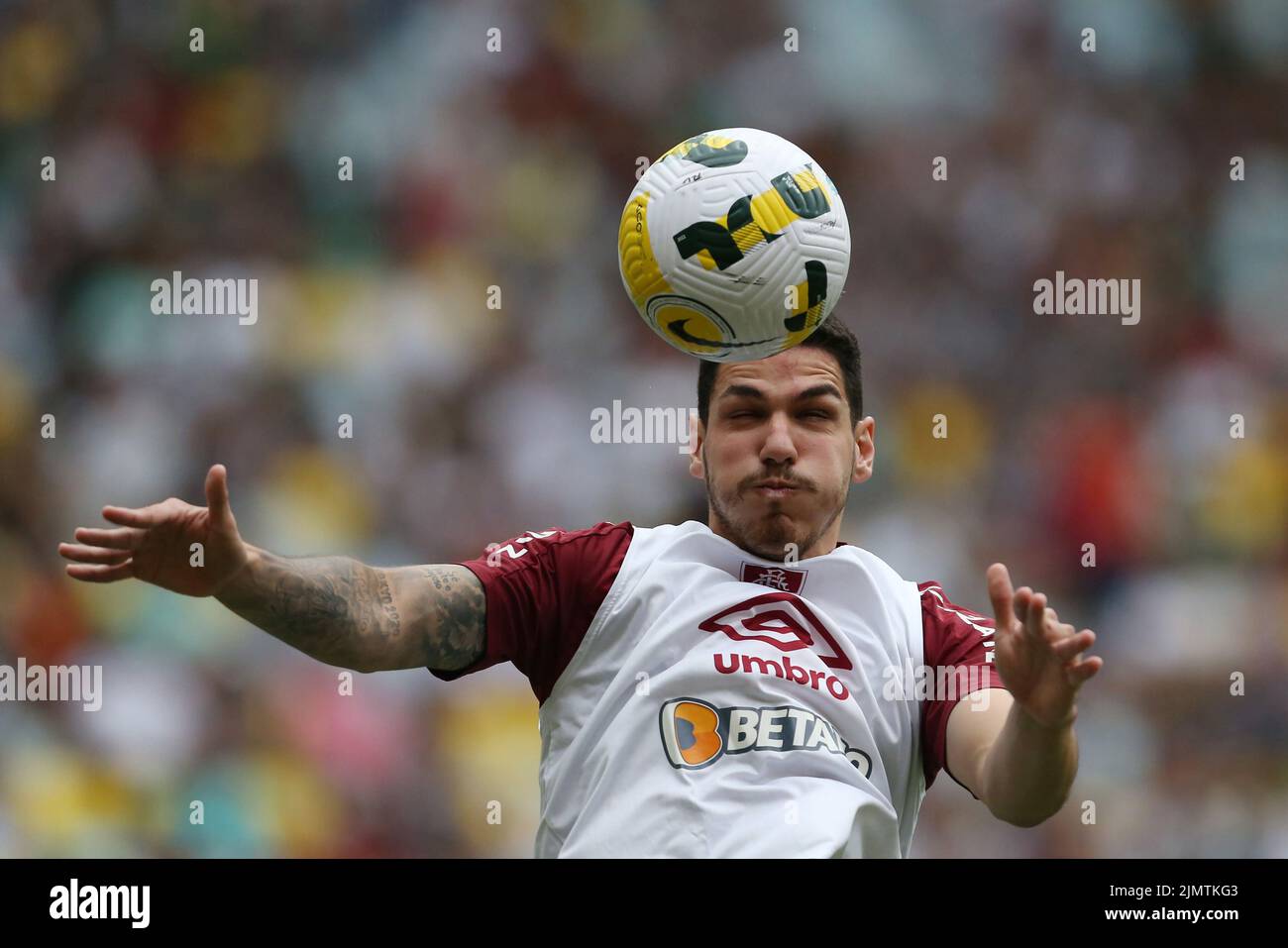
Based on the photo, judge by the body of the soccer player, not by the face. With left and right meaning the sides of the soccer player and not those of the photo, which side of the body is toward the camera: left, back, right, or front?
front
